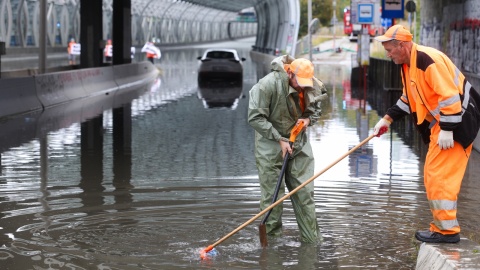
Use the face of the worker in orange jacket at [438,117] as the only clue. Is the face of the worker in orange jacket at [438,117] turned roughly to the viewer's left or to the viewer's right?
to the viewer's left

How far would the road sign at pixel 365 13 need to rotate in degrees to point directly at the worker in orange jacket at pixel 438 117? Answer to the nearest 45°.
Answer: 0° — it already faces them

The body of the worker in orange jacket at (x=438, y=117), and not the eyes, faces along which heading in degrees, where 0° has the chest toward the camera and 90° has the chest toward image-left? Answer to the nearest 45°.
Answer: approximately 90°

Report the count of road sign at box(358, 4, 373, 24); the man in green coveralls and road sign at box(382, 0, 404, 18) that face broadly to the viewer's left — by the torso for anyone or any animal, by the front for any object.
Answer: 0

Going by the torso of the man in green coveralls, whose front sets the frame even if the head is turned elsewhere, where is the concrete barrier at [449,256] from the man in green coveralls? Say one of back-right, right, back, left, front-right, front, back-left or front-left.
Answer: front

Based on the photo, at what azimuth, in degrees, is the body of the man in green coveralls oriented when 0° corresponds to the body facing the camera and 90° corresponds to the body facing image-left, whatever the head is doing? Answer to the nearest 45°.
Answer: approximately 315°

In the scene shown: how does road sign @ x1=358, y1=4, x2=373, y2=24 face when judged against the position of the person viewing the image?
facing the viewer

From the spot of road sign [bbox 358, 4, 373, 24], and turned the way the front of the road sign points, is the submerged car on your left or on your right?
on your right

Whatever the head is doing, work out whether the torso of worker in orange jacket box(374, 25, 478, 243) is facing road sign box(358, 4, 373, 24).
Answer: no

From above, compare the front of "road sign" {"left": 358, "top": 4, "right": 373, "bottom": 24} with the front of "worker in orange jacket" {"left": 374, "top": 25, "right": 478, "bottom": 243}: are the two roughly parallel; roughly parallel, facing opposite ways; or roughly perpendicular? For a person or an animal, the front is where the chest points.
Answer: roughly perpendicular

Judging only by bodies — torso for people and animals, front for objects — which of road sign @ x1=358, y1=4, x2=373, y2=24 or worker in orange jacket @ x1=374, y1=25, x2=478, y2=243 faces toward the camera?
the road sign

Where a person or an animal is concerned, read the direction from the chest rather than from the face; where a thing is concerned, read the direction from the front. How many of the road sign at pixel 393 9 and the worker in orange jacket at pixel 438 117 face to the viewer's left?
1

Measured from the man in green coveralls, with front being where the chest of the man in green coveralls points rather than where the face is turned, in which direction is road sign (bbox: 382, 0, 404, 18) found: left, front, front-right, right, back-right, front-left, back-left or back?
back-left

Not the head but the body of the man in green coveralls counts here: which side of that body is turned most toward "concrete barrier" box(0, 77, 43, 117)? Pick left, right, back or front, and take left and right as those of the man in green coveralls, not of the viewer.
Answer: back

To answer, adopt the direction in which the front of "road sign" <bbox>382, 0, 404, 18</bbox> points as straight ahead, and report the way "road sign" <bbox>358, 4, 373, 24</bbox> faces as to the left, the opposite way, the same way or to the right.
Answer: the same way
